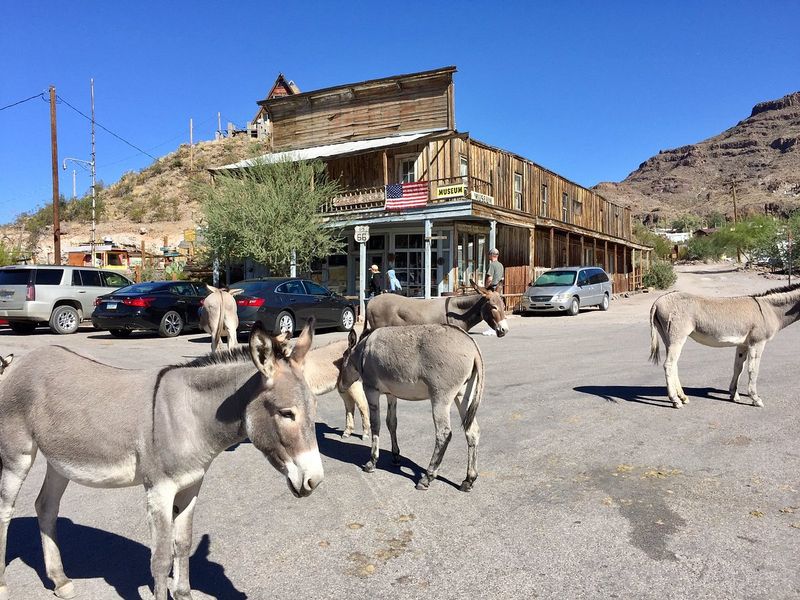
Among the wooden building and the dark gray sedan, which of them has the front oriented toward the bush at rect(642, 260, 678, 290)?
the dark gray sedan

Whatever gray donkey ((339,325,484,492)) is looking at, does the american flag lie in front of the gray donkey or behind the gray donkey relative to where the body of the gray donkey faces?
in front

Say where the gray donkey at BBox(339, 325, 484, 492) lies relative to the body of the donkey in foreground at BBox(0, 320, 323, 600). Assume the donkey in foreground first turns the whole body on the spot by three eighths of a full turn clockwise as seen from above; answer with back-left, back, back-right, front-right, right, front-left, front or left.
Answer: back

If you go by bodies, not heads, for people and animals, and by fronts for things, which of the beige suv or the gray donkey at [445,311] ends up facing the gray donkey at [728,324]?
the gray donkey at [445,311]

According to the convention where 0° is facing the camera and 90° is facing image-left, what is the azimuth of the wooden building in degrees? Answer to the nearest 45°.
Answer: approximately 45°

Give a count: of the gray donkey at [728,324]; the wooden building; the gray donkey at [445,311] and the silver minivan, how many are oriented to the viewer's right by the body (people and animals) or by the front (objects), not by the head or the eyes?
2

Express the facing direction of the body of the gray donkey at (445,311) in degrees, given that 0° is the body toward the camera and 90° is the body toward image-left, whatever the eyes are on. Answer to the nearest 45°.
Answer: approximately 270°

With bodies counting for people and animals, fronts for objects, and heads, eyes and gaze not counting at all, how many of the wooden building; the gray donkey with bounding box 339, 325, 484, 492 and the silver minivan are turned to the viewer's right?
0

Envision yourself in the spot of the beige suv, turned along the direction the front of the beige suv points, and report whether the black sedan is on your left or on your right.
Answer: on your right

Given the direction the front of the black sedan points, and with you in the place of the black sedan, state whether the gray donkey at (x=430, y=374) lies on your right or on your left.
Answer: on your right

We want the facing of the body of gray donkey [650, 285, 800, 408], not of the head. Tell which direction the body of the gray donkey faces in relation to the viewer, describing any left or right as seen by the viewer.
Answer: facing to the right of the viewer

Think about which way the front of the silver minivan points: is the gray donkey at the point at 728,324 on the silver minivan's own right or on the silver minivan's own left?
on the silver minivan's own left

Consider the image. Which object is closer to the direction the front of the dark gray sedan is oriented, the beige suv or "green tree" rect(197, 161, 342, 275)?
the green tree

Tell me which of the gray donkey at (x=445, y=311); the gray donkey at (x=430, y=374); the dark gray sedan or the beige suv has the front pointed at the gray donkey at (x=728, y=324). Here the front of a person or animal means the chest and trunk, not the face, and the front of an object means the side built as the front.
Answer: the gray donkey at (x=445, y=311)

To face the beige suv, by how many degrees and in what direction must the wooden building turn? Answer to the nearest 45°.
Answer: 0° — it already faces it

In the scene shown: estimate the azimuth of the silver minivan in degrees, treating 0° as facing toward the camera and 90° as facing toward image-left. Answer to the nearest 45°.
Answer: approximately 45°

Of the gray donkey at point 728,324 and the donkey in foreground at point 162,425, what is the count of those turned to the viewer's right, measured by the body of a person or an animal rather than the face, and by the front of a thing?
2
